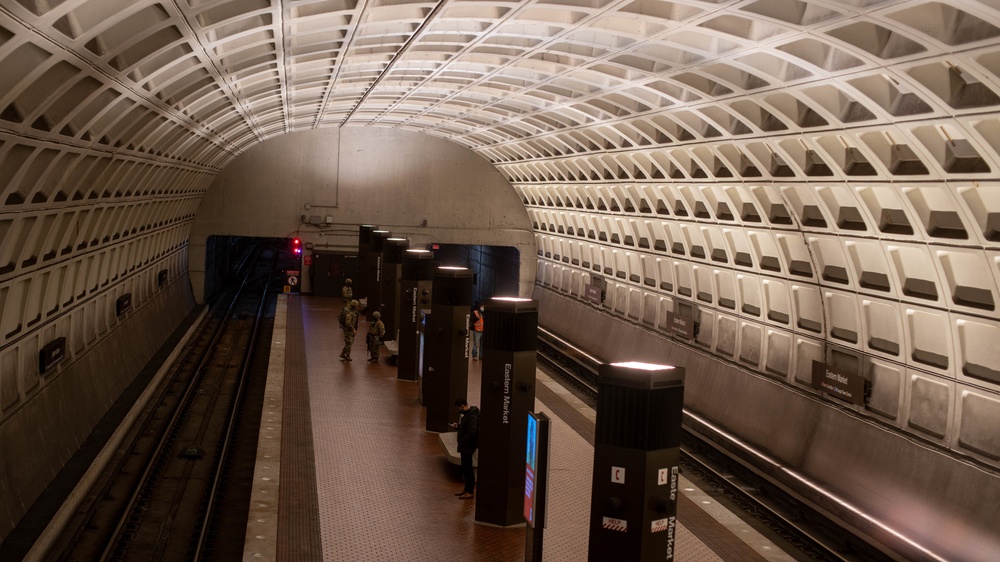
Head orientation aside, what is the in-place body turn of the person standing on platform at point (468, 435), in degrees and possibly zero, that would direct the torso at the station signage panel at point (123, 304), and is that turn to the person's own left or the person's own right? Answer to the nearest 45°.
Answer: approximately 45° to the person's own right

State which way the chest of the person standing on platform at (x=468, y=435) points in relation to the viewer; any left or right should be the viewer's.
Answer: facing to the left of the viewer

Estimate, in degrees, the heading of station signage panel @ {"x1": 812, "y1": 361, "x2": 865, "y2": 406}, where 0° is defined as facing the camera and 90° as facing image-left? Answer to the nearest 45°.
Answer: approximately 45°

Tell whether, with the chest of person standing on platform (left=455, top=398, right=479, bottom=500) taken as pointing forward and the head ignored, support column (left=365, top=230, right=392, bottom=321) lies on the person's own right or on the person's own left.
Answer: on the person's own right

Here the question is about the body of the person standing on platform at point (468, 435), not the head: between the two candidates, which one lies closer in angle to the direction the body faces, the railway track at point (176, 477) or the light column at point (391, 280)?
the railway track

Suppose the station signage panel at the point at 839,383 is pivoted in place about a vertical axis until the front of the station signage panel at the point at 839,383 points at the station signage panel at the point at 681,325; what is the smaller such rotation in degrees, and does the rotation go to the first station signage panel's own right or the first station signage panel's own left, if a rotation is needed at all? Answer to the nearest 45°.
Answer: approximately 90° to the first station signage panel's own right

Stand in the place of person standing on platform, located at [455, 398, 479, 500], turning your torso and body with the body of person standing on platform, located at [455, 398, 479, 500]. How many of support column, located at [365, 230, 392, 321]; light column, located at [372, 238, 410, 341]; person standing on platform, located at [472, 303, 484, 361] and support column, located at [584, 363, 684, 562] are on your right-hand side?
3

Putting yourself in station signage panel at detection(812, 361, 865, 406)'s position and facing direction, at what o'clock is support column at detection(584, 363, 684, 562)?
The support column is roughly at 11 o'clock from the station signage panel.

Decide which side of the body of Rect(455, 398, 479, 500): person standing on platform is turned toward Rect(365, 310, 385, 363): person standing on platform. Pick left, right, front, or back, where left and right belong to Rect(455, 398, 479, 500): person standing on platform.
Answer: right
